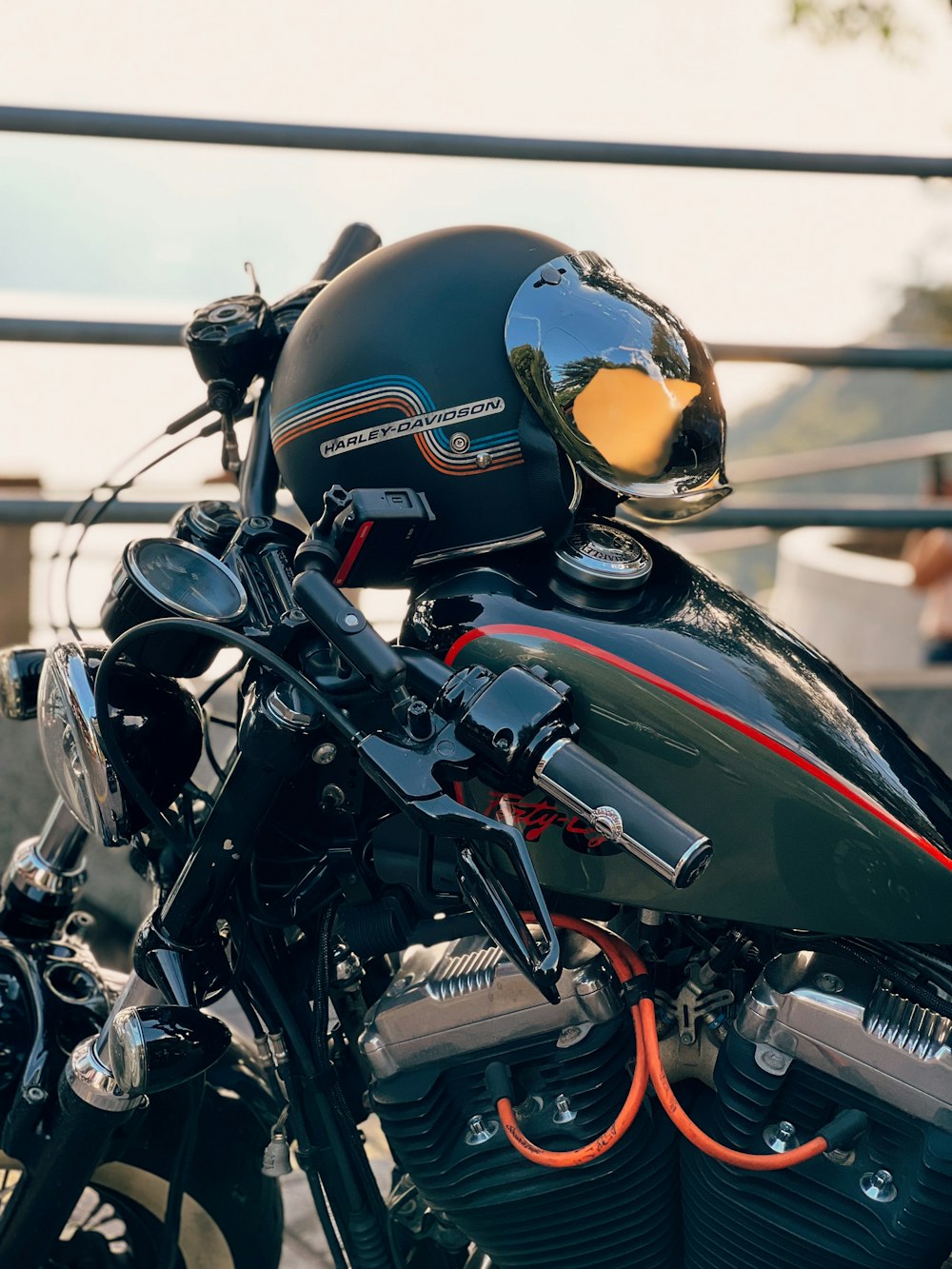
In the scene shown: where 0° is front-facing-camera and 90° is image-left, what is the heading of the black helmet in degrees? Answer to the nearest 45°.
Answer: approximately 270°

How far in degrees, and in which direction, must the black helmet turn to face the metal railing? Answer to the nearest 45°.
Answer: approximately 90° to its left
